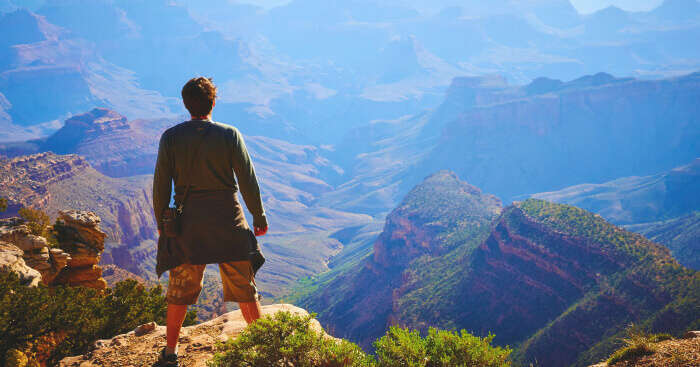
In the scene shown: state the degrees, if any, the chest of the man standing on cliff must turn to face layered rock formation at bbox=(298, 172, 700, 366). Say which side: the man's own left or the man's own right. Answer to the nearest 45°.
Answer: approximately 45° to the man's own right

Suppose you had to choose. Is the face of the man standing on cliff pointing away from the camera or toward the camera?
away from the camera

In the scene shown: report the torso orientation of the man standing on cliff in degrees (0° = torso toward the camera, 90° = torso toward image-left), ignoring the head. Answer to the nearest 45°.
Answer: approximately 180°
